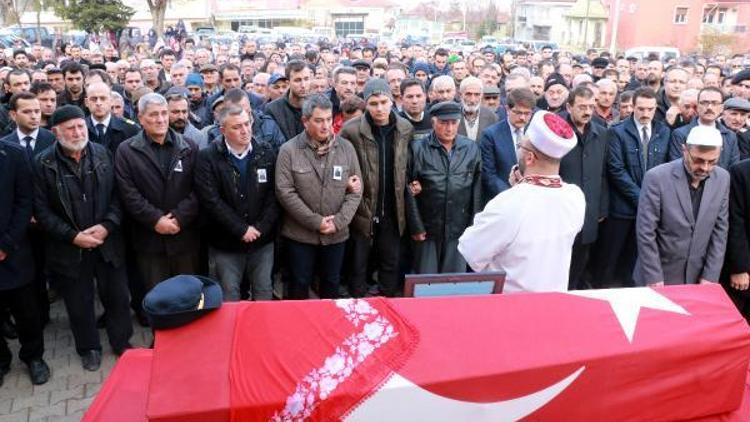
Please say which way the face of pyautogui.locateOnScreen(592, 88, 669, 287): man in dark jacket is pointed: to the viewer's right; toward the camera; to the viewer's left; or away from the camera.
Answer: toward the camera

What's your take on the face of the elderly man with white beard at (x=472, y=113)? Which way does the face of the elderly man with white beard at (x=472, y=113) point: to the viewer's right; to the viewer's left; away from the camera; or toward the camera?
toward the camera

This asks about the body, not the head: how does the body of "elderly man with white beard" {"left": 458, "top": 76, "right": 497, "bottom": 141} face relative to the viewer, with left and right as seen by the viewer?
facing the viewer

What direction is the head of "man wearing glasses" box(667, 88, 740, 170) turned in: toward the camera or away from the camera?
toward the camera

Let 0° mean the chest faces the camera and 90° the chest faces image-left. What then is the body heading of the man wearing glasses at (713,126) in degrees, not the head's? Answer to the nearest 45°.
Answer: approximately 0°

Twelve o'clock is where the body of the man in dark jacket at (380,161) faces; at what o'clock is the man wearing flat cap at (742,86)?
The man wearing flat cap is roughly at 8 o'clock from the man in dark jacket.

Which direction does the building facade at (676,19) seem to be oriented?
toward the camera

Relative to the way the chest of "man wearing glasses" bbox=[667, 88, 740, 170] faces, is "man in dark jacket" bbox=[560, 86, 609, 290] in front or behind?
in front

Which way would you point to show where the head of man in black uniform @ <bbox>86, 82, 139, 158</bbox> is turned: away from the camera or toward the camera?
toward the camera

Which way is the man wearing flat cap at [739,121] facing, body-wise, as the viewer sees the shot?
toward the camera

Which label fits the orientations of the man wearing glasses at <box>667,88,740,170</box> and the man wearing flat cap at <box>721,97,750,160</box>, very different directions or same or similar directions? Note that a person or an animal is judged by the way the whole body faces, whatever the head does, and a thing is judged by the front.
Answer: same or similar directions
